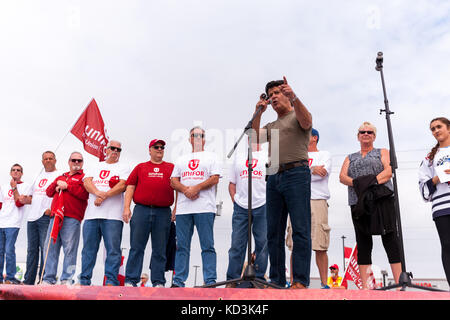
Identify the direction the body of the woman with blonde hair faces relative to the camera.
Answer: toward the camera

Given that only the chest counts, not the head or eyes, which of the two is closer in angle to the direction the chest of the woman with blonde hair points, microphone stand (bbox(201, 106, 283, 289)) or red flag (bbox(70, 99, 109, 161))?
the microphone stand

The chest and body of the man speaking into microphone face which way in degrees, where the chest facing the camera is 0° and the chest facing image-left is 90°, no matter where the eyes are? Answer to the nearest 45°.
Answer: approximately 45°

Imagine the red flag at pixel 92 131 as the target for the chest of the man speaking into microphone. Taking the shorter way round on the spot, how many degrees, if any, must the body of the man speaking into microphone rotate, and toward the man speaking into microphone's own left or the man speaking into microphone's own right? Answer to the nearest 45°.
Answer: approximately 90° to the man speaking into microphone's own right

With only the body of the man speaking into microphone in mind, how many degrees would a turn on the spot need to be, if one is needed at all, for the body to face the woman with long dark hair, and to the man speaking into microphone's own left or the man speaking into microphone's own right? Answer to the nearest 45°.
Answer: approximately 135° to the man speaking into microphone's own left

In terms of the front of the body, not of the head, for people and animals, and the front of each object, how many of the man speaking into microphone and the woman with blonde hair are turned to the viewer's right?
0

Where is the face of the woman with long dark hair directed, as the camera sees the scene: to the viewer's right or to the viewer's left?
to the viewer's left

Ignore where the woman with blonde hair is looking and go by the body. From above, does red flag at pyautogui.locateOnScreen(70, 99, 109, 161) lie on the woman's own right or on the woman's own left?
on the woman's own right

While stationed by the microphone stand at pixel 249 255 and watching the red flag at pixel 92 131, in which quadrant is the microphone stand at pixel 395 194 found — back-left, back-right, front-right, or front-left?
back-right

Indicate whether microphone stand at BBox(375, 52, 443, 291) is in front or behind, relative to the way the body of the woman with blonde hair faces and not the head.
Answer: in front
